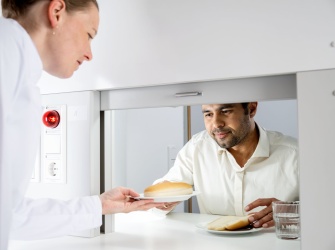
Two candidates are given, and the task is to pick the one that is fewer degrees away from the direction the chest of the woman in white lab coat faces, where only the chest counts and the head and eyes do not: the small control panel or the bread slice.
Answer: the bread slice

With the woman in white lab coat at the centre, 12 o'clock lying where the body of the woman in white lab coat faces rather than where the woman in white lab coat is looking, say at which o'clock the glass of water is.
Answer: The glass of water is roughly at 11 o'clock from the woman in white lab coat.

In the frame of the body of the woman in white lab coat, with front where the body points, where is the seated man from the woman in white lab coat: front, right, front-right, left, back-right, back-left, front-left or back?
front-left

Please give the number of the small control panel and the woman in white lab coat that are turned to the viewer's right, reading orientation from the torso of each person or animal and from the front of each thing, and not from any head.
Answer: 1

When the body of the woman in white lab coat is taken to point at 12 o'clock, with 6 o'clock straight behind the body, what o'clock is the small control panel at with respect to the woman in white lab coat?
The small control panel is roughly at 9 o'clock from the woman in white lab coat.

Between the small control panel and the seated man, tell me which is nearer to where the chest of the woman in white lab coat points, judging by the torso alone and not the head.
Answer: the seated man

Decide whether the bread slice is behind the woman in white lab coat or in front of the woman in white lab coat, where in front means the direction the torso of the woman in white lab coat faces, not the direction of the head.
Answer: in front

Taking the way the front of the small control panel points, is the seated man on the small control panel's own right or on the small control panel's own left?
on the small control panel's own left

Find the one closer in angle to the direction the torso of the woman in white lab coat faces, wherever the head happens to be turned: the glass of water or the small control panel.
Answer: the glass of water

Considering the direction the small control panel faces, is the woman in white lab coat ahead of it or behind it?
ahead

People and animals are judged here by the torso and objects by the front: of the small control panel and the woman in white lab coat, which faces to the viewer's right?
the woman in white lab coat

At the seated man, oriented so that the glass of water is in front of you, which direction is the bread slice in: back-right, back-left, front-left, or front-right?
front-right

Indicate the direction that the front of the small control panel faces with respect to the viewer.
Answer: facing the viewer and to the left of the viewer

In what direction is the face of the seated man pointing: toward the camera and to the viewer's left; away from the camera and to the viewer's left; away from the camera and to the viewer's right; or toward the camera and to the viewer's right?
toward the camera and to the viewer's left

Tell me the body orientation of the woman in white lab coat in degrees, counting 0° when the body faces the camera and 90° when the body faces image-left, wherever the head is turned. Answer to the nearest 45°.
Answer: approximately 270°

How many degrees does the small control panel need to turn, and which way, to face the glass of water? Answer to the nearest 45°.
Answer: approximately 90° to its left

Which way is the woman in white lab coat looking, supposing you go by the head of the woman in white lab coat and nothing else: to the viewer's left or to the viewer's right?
to the viewer's right
